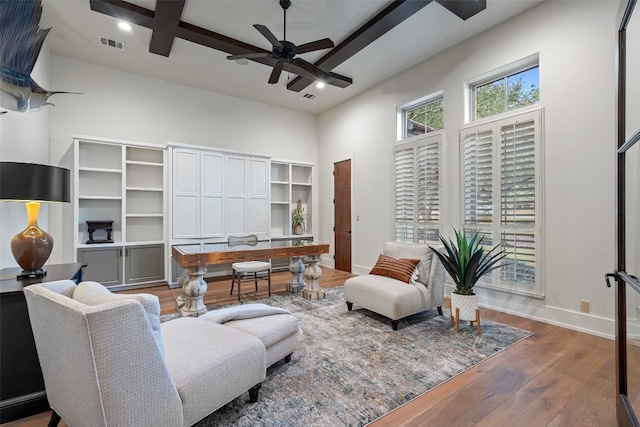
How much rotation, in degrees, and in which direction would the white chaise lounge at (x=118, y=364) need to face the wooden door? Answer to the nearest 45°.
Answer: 0° — it already faces it

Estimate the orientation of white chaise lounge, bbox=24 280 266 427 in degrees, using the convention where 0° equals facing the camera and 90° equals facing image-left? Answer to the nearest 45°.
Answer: approximately 225°

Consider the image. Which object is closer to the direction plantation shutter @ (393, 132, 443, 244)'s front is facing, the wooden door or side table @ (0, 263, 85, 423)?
the side table

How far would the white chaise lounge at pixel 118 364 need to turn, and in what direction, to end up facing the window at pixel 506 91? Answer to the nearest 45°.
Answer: approximately 45° to its right

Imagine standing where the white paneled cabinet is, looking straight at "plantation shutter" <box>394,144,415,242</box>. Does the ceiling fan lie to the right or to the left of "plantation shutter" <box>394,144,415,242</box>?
right

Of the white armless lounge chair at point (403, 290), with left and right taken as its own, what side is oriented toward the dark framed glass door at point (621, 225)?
left

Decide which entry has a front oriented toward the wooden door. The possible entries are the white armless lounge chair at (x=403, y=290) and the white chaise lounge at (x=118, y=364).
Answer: the white chaise lounge at (x=118, y=364)

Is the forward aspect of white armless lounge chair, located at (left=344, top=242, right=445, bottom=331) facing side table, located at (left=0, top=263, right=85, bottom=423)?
yes
